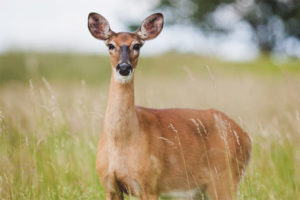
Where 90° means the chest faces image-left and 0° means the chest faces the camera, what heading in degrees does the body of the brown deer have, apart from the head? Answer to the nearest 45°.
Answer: approximately 45°
